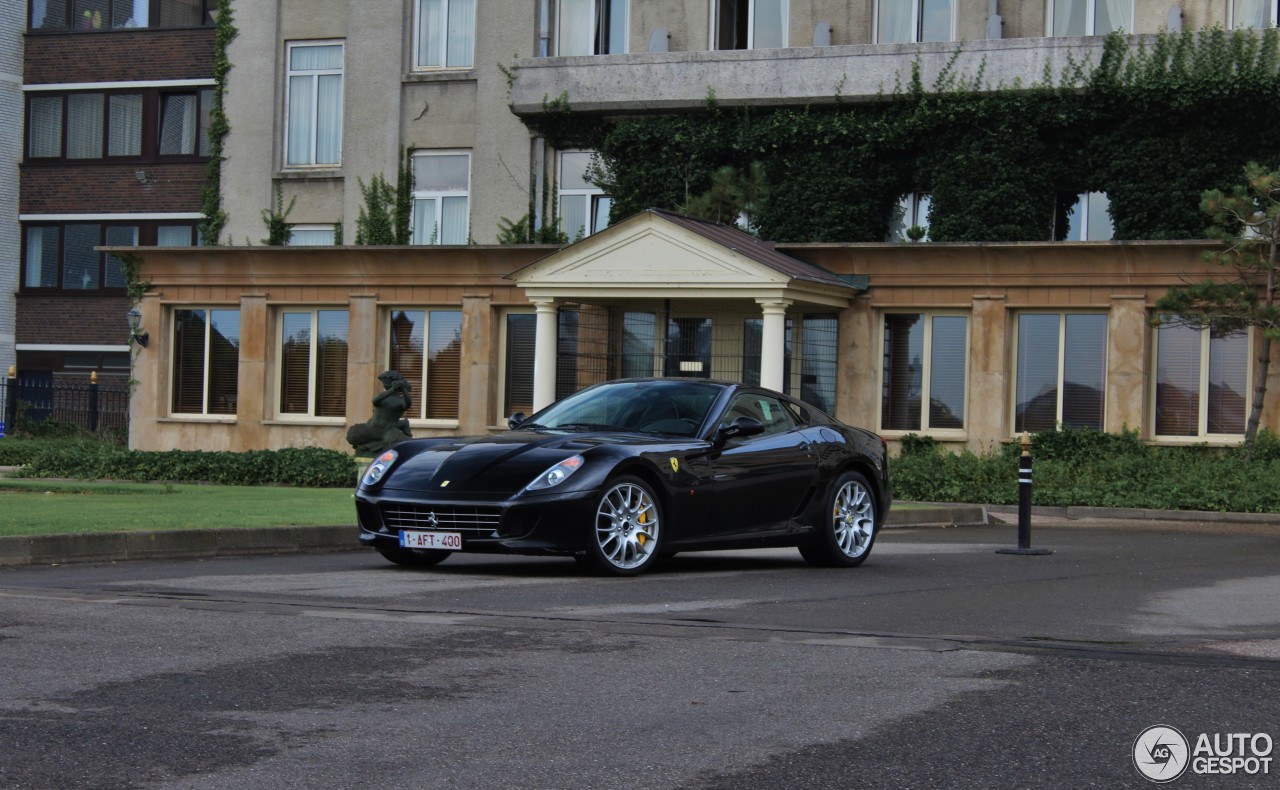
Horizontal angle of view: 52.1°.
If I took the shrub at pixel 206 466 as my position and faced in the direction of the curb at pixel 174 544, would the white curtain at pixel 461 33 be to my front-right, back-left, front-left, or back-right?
back-left

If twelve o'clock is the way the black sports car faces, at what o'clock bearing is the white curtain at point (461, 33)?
The white curtain is roughly at 4 o'clock from the black sports car.

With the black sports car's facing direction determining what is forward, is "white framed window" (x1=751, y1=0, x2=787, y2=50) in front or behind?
behind

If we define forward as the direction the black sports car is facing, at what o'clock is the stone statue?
The stone statue is roughly at 4 o'clock from the black sports car.

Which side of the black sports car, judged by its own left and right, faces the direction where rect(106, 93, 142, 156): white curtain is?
right

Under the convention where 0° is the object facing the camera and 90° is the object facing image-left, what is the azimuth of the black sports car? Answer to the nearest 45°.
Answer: approximately 45°

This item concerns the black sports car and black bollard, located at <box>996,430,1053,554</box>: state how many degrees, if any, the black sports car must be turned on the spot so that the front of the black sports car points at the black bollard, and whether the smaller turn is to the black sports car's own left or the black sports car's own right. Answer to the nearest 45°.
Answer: approximately 180°
